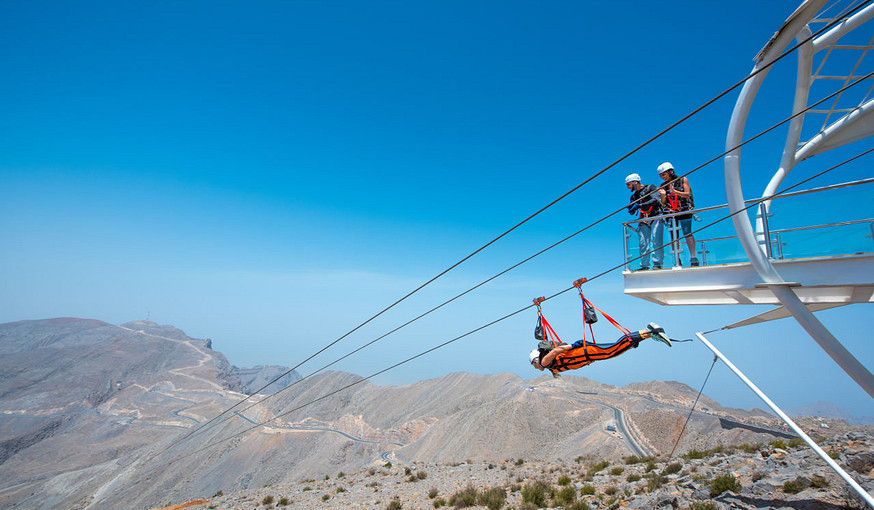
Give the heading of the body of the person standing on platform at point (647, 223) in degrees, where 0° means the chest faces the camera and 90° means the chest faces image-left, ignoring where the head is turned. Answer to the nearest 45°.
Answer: approximately 45°
